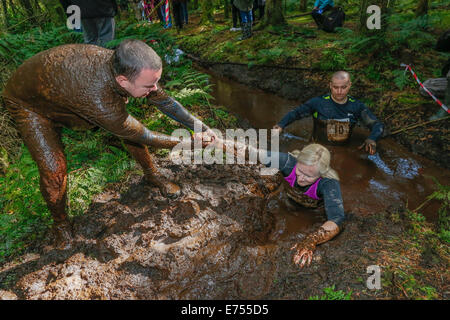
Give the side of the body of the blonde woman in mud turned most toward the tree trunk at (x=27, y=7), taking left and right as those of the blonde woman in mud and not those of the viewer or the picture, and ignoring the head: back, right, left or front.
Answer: right

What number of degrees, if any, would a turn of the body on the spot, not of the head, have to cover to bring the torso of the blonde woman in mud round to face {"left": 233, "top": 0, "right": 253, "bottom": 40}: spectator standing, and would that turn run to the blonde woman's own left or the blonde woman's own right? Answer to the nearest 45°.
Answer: approximately 135° to the blonde woman's own right

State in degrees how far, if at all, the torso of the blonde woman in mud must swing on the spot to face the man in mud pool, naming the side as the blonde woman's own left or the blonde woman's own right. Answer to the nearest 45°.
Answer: approximately 135° to the blonde woman's own right

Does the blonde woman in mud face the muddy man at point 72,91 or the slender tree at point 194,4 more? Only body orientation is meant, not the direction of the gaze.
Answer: the muddy man

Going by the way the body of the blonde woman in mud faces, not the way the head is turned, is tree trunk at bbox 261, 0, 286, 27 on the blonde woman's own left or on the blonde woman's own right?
on the blonde woman's own right
